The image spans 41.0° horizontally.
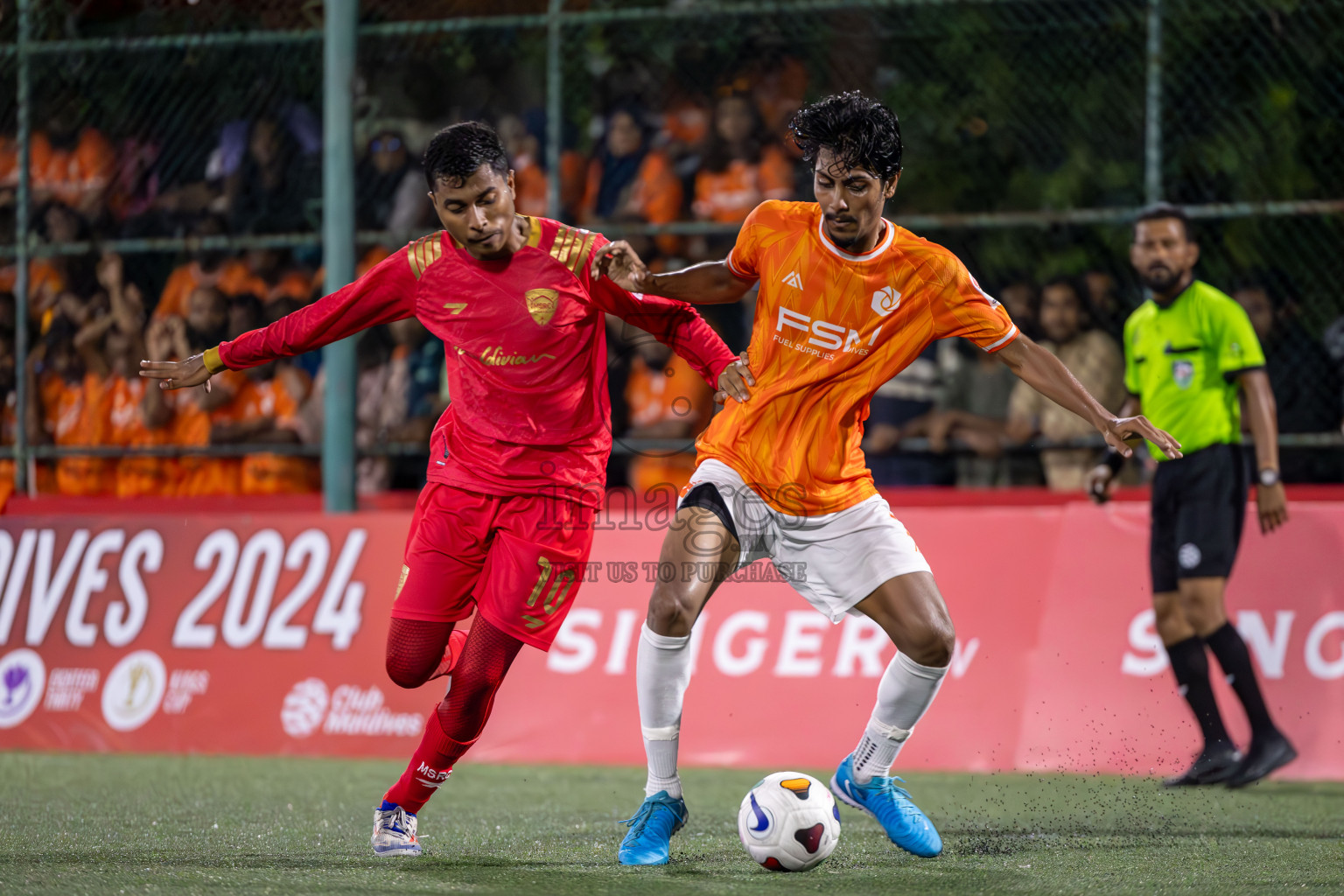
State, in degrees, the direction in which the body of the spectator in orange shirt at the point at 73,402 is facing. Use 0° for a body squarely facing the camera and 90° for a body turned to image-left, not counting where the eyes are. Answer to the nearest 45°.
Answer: approximately 0°
